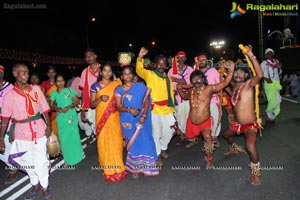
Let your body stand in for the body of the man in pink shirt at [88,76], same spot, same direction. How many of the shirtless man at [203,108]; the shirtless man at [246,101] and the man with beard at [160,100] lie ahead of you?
3

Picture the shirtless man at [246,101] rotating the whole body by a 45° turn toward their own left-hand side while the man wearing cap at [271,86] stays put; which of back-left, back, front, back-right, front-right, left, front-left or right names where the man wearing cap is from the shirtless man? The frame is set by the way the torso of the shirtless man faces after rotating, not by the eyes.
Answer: back

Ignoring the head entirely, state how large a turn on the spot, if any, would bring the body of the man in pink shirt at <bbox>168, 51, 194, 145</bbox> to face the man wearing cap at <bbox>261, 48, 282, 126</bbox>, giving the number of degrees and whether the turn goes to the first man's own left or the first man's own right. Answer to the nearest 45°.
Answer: approximately 135° to the first man's own left

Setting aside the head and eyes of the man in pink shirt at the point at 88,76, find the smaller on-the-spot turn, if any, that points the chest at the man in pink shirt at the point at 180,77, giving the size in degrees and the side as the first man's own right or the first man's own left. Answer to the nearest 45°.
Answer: approximately 45° to the first man's own left

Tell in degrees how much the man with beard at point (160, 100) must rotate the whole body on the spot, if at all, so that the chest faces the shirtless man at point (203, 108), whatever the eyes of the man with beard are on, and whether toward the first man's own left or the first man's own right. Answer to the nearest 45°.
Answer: approximately 45° to the first man's own left
